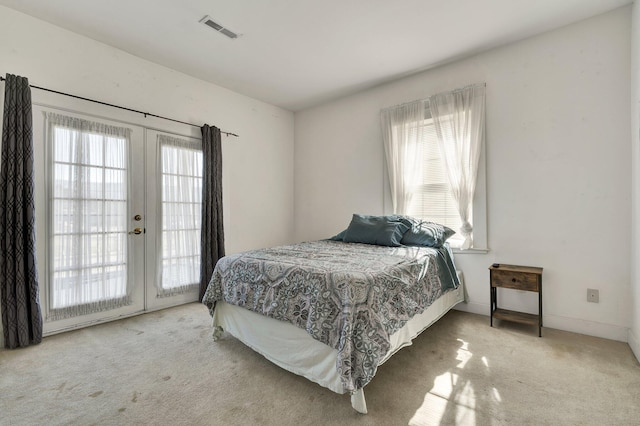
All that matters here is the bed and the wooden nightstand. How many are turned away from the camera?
0

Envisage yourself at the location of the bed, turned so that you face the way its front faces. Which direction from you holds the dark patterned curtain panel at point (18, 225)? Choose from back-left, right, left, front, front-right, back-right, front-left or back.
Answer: front-right

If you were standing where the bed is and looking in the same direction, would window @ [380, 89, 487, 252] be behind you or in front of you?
behind

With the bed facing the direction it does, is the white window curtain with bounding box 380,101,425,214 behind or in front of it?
behind

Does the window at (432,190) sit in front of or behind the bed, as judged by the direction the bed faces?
behind

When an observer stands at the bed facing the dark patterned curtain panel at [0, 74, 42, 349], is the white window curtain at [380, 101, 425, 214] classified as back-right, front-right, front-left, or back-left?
back-right

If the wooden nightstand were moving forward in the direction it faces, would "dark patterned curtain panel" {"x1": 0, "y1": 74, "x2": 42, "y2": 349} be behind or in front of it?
in front

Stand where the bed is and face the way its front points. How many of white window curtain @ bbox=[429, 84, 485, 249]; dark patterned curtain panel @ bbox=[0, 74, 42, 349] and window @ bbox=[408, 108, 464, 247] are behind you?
2

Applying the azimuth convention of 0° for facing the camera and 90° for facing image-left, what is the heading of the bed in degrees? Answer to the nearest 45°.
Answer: approximately 45°

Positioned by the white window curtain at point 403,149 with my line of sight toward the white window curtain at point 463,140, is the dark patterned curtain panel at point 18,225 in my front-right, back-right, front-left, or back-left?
back-right
